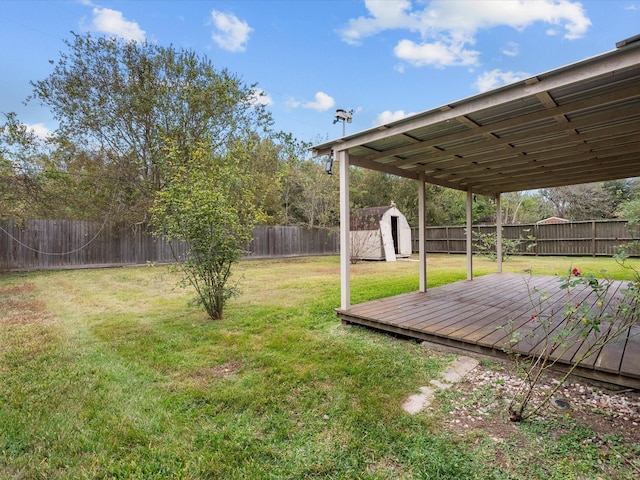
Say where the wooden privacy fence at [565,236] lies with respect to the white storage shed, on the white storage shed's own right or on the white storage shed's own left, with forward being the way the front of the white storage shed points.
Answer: on the white storage shed's own left

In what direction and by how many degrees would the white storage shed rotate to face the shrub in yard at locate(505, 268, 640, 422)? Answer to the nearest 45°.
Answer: approximately 45° to its right

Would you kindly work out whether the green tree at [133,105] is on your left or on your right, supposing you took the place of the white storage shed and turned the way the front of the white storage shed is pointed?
on your right

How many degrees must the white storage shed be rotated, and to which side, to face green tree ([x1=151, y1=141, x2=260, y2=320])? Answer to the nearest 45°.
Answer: approximately 45° to its right

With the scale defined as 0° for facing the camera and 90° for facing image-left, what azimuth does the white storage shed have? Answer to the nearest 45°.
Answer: approximately 315°

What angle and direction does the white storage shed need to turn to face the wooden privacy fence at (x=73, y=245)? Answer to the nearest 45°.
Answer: approximately 90° to its right

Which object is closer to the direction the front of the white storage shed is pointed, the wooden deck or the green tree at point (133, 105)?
the wooden deck

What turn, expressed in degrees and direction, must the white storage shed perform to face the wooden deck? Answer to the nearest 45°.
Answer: approximately 45° to its right
